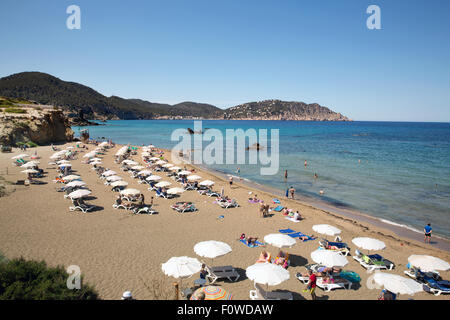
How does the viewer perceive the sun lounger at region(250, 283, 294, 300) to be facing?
facing to the right of the viewer

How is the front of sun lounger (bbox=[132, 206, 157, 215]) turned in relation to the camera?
facing to the right of the viewer

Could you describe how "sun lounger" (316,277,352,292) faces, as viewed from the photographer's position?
facing to the right of the viewer

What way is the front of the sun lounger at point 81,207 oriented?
to the viewer's right
